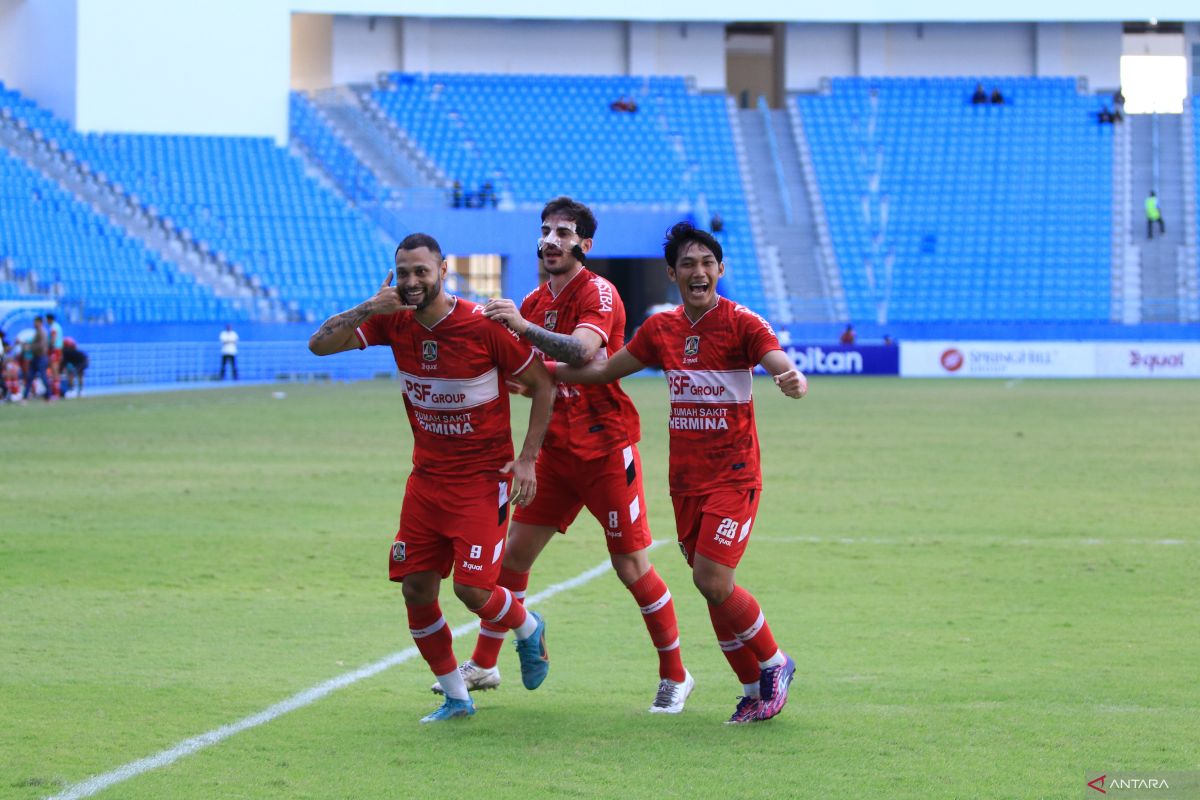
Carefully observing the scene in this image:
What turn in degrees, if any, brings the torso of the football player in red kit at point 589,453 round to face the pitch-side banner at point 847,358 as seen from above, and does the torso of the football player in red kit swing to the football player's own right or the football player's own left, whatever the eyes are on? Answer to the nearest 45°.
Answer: approximately 135° to the football player's own right

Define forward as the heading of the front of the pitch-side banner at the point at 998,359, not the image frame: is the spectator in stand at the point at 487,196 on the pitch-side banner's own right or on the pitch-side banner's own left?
on the pitch-side banner's own right

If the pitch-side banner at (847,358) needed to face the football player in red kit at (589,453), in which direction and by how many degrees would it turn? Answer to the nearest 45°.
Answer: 0° — it already faces them

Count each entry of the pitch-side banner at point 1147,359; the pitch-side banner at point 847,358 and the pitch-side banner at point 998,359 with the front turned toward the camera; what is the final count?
3

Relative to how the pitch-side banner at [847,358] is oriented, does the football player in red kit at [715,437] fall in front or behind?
in front

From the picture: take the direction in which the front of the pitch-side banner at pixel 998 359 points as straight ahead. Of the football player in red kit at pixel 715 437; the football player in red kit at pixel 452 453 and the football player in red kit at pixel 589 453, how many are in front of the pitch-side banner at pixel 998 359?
3

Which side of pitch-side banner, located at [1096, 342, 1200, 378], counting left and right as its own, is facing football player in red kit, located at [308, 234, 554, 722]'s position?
front

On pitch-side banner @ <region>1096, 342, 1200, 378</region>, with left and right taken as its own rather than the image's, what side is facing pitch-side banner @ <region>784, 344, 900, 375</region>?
right

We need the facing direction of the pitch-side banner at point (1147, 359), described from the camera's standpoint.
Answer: facing the viewer

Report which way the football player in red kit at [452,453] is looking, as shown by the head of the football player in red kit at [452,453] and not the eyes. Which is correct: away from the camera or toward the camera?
toward the camera

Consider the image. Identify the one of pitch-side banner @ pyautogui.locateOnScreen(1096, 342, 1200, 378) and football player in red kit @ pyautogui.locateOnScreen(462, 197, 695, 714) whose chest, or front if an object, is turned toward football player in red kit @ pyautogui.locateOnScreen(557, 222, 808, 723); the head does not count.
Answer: the pitch-side banner

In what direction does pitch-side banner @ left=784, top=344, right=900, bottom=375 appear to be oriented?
toward the camera

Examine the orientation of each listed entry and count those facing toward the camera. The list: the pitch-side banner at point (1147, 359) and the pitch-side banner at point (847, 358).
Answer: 2

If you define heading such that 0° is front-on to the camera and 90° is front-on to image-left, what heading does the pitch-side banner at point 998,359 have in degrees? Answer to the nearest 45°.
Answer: approximately 0°

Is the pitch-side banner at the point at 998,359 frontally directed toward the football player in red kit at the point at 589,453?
yes

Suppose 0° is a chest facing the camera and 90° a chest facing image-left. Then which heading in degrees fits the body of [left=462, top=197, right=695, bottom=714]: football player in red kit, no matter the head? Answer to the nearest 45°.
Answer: approximately 45°

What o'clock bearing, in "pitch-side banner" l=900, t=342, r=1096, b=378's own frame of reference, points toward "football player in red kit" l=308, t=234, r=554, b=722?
The football player in red kit is roughly at 12 o'clock from the pitch-side banner.
